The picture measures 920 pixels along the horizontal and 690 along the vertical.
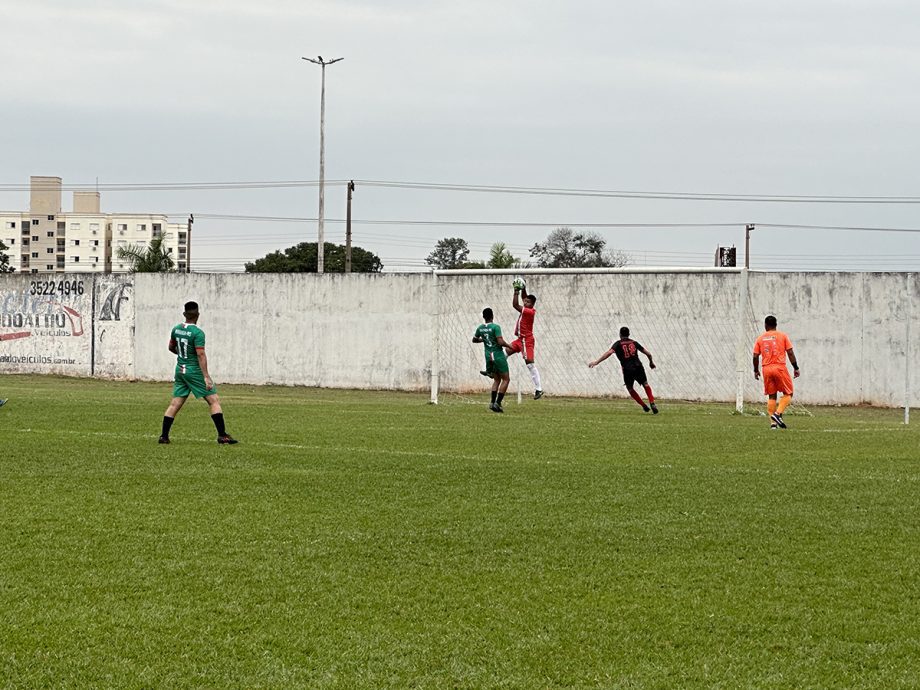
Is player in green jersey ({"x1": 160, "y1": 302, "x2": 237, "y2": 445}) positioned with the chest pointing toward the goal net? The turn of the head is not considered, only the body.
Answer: yes

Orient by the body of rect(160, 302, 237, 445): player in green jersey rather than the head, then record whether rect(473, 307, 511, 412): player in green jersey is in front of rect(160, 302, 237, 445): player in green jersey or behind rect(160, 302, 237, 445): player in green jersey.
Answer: in front

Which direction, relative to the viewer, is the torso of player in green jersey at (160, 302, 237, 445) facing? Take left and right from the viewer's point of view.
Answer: facing away from the viewer and to the right of the viewer

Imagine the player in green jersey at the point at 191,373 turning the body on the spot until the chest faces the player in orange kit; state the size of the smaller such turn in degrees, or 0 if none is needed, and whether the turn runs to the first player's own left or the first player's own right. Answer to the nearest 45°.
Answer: approximately 45° to the first player's own right

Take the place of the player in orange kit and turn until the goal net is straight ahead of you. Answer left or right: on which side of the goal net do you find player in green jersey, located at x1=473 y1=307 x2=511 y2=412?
left
